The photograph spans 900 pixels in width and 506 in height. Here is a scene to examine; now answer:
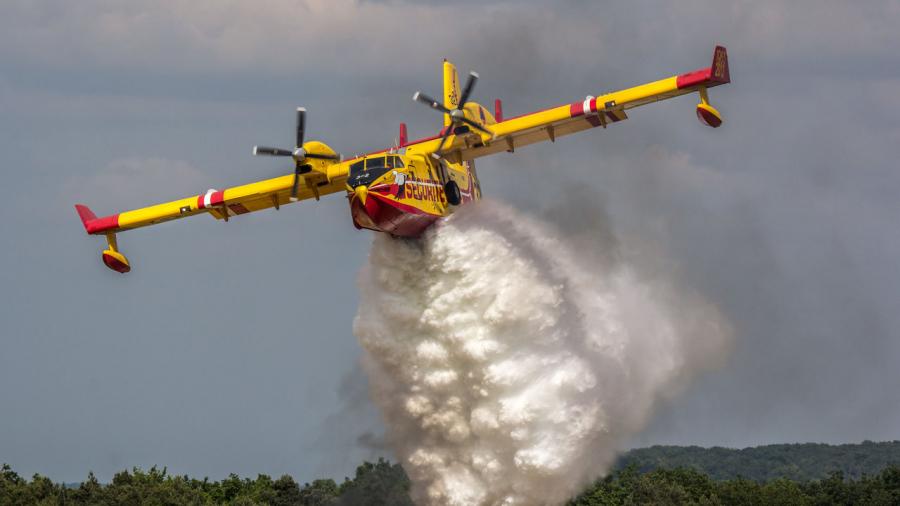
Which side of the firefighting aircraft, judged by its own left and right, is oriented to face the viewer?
front
